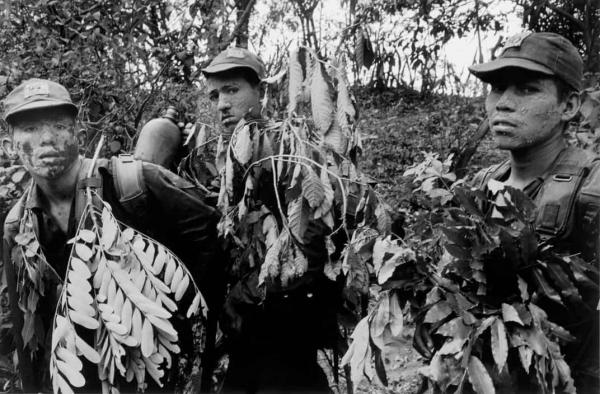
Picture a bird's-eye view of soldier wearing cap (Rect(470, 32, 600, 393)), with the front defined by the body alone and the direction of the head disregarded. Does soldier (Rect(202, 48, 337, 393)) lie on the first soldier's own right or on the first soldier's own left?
on the first soldier's own right

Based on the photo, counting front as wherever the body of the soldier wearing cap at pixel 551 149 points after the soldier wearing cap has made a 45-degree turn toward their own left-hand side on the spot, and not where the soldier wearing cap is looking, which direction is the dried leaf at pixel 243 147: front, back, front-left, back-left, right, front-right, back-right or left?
right

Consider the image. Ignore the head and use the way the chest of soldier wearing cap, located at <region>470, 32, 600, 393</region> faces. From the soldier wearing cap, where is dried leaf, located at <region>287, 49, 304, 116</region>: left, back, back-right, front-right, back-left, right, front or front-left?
front-right

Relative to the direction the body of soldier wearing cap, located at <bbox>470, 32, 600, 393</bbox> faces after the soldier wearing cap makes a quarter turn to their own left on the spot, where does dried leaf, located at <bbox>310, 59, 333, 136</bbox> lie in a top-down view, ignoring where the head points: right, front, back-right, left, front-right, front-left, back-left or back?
back-right

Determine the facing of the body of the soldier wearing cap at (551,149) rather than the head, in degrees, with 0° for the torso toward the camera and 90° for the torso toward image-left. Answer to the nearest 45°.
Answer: approximately 45°

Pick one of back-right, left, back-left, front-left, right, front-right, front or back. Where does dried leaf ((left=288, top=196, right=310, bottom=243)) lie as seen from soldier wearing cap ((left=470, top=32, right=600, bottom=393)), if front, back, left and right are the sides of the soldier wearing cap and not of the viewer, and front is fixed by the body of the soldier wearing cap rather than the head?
front-right

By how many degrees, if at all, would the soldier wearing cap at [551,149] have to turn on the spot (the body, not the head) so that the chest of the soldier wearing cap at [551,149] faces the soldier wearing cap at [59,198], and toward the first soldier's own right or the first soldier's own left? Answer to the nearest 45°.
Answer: approximately 45° to the first soldier's own right
